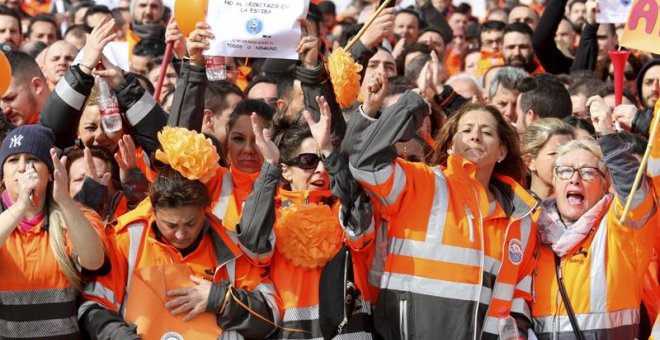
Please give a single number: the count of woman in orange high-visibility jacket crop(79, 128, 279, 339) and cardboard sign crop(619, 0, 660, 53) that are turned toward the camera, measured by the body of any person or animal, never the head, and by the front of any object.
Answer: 2

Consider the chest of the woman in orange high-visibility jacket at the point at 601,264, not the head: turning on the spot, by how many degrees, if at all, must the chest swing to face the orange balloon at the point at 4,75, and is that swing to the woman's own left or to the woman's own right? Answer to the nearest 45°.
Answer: approximately 45° to the woman's own right

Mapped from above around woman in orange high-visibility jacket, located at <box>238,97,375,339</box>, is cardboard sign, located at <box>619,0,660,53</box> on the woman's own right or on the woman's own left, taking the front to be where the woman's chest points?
on the woman's own left

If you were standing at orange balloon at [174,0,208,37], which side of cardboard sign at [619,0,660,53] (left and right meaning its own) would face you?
right

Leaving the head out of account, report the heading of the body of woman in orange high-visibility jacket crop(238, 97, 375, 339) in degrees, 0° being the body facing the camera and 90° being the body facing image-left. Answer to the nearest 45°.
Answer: approximately 0°
